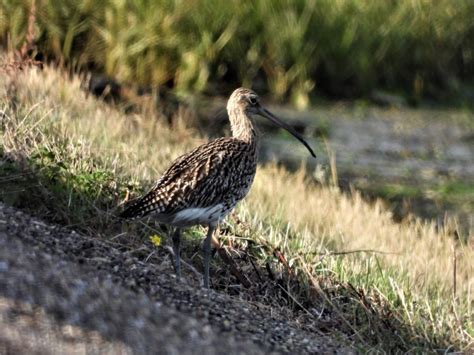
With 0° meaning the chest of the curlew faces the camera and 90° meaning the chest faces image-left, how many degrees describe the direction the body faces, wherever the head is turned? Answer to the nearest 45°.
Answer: approximately 270°
